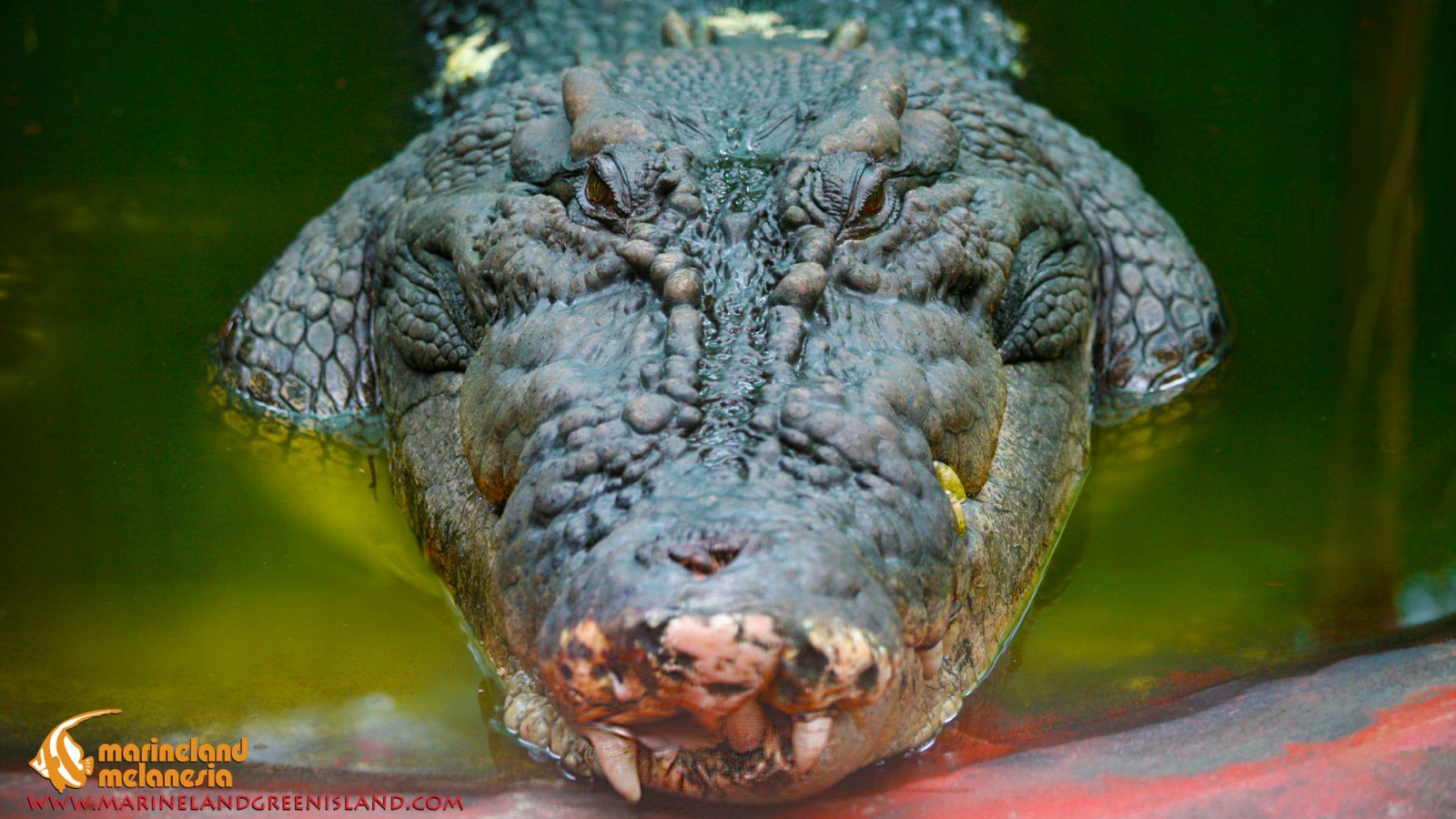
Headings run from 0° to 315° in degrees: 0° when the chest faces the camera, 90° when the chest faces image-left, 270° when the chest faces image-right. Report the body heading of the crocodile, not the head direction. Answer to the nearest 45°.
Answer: approximately 0°
